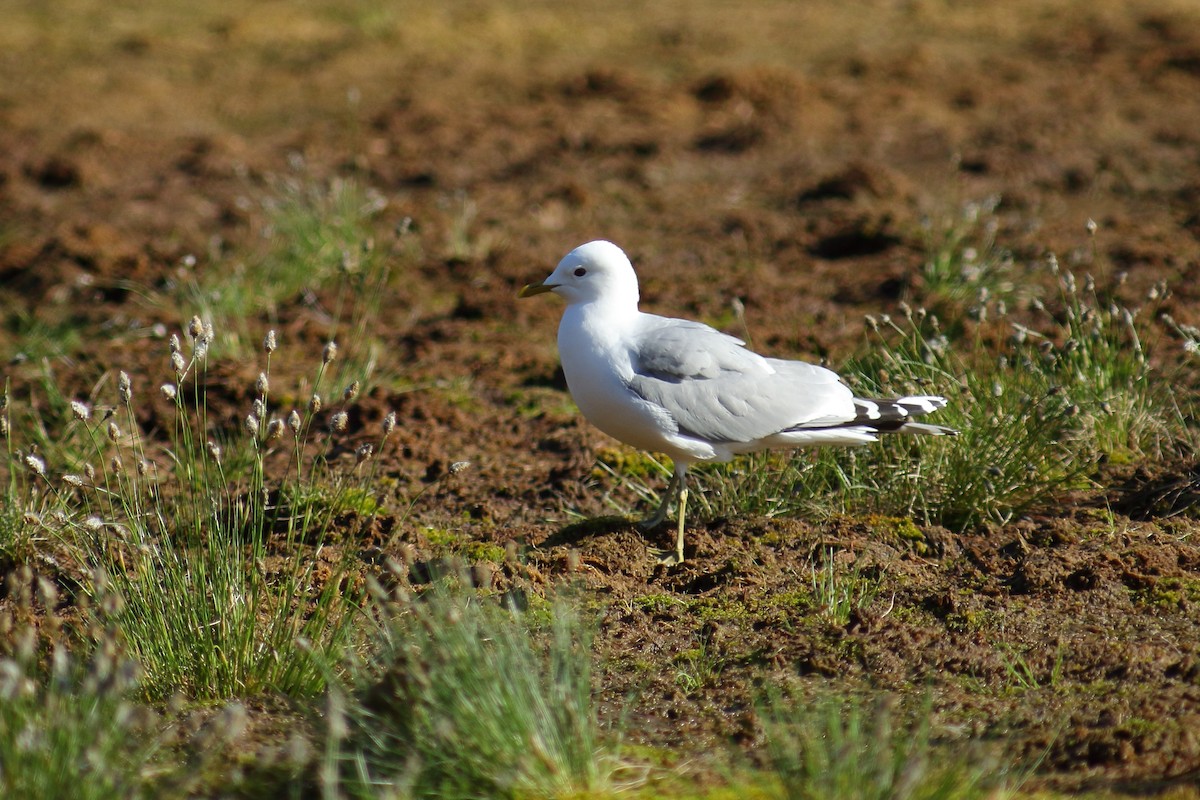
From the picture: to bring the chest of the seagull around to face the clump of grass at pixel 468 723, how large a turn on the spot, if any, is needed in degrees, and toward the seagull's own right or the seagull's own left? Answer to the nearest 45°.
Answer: approximately 90° to the seagull's own left

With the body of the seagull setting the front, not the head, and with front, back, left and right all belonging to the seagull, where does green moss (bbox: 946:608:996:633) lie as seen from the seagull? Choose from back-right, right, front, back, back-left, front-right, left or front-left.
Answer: back-left

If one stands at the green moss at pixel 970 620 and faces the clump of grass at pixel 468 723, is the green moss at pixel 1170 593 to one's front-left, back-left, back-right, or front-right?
back-left

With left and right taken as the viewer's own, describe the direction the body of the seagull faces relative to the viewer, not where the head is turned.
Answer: facing to the left of the viewer

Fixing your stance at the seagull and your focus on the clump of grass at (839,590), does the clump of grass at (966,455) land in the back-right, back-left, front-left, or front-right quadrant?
front-left

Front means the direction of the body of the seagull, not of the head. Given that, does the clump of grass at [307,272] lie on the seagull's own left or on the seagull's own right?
on the seagull's own right

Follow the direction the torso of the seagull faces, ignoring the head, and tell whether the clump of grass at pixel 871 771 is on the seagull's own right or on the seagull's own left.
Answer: on the seagull's own left

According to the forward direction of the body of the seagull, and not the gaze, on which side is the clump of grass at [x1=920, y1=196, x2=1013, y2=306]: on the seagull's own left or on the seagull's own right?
on the seagull's own right

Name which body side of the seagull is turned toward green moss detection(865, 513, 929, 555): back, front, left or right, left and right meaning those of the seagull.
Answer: back

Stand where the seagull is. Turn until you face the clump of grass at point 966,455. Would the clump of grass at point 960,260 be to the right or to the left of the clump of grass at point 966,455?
left

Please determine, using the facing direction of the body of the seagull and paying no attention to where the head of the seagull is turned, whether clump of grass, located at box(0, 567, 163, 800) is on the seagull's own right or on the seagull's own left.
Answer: on the seagull's own left

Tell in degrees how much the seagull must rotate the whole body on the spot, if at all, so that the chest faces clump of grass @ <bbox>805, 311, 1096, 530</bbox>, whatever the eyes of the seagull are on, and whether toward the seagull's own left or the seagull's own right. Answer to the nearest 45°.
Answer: approximately 180°

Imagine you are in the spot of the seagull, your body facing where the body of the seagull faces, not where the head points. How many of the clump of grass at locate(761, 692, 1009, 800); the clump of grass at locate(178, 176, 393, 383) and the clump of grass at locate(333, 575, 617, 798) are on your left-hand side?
2

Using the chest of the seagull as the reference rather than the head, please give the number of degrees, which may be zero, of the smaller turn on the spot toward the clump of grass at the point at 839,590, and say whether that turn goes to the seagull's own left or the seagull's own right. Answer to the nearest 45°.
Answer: approximately 135° to the seagull's own left
